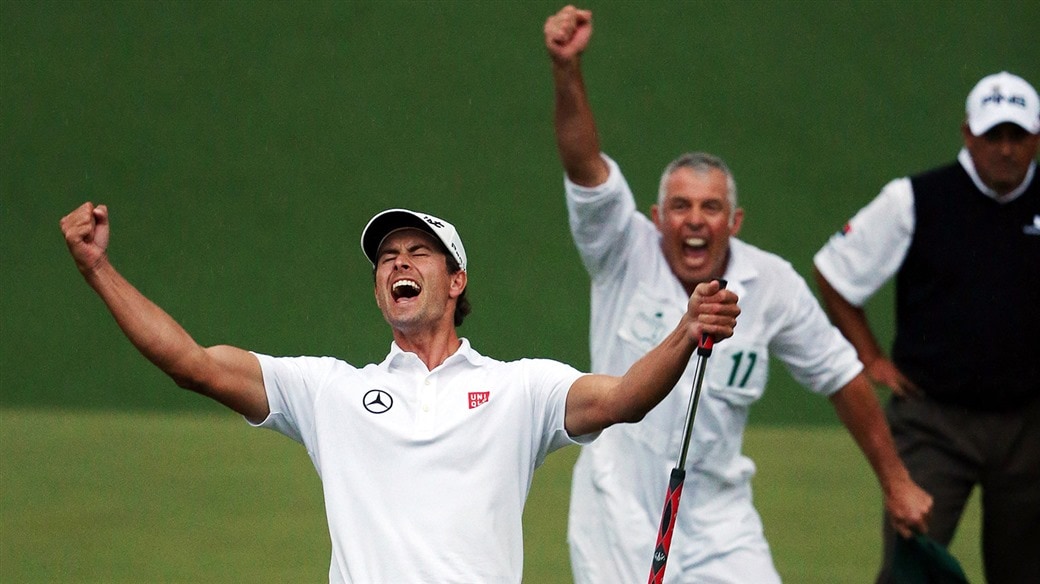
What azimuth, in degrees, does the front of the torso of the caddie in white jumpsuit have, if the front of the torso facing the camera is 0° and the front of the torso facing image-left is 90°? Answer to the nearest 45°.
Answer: approximately 0°

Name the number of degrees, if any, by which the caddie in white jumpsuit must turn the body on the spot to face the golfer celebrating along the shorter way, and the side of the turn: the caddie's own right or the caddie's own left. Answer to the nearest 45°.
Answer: approximately 45° to the caddie's own right

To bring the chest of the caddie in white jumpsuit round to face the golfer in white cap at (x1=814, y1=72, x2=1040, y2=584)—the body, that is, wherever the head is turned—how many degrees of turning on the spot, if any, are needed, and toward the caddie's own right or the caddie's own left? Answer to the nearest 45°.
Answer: approximately 135° to the caddie's own left

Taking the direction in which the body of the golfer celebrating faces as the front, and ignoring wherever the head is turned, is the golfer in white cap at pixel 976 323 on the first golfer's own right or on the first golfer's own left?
on the first golfer's own left

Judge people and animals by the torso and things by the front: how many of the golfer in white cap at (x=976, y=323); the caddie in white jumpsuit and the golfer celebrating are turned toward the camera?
3

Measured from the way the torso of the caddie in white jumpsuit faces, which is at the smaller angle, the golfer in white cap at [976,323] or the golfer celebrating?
the golfer celebrating

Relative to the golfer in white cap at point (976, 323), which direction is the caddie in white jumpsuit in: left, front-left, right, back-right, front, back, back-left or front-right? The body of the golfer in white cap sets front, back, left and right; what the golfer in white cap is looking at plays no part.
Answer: front-right

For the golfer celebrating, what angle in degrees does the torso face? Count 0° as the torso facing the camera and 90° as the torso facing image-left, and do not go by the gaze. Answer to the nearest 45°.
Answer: approximately 0°

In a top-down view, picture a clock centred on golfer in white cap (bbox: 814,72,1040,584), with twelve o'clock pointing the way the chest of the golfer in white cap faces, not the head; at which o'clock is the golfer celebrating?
The golfer celebrating is roughly at 1 o'clock from the golfer in white cap.
